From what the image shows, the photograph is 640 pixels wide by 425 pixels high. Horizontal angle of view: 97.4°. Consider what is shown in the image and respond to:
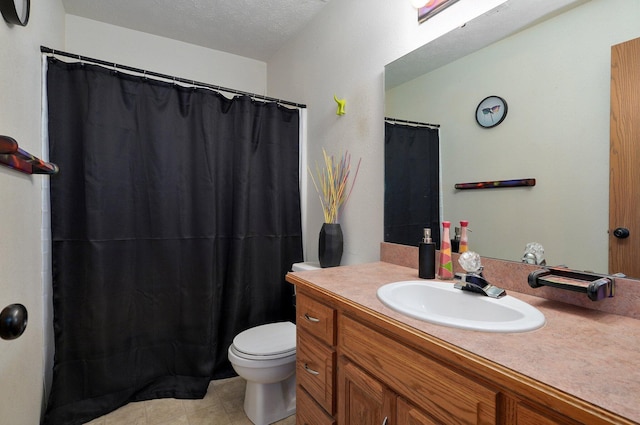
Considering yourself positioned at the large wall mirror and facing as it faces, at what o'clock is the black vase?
The black vase is roughly at 2 o'clock from the large wall mirror.

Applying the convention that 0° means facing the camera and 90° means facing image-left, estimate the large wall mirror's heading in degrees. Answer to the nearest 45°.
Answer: approximately 45°

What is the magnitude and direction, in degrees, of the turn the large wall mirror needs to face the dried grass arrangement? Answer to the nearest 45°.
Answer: approximately 45° to its right

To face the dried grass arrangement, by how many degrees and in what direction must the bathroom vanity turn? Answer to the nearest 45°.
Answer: approximately 90° to its right

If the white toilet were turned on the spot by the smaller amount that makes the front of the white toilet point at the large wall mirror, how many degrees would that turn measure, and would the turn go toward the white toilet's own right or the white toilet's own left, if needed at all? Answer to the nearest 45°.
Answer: approximately 90° to the white toilet's own left

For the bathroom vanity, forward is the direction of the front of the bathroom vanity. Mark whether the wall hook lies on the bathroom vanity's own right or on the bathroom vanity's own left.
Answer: on the bathroom vanity's own right
